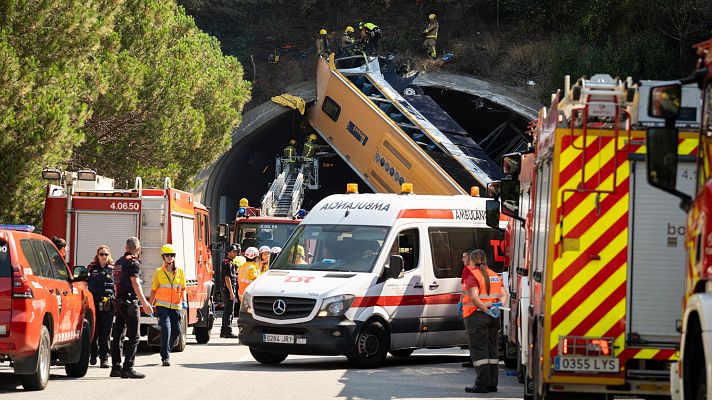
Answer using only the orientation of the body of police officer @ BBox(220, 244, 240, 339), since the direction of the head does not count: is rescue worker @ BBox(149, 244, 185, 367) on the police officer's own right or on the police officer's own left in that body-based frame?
on the police officer's own right

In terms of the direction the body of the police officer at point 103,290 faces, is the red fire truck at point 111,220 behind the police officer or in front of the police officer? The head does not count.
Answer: behind

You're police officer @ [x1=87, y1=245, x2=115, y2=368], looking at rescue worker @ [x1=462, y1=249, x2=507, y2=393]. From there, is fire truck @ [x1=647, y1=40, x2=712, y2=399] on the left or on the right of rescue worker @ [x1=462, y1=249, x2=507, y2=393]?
right

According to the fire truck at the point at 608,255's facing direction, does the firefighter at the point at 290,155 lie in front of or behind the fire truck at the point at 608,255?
in front

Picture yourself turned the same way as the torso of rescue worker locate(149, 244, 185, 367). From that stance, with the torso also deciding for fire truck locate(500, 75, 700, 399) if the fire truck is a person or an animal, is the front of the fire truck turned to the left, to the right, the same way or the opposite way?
the opposite way

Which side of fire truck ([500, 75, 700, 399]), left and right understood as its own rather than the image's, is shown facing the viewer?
back

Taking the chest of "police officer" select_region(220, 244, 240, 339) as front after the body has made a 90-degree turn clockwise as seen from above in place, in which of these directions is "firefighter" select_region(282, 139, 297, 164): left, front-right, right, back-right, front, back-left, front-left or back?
back

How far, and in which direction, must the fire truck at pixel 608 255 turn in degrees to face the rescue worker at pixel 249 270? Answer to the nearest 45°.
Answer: approximately 45° to its left

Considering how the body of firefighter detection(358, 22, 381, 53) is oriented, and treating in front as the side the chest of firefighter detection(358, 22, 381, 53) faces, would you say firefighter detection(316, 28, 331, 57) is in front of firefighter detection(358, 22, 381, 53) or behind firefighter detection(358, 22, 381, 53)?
in front
